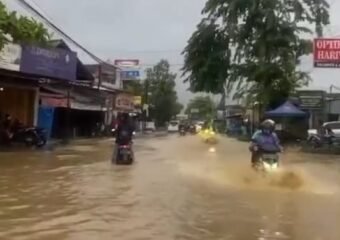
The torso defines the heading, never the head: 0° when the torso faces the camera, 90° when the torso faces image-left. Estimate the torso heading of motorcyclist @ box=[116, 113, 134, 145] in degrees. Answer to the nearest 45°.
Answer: approximately 180°

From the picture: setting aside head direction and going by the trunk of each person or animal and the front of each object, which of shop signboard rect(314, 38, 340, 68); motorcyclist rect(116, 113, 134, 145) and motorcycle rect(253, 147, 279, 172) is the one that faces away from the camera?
the motorcyclist

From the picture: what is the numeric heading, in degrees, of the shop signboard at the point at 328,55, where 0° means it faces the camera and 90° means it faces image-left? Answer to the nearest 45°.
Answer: approximately 0°

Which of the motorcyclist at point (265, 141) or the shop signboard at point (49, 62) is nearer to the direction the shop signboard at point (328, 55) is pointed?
the motorcyclist

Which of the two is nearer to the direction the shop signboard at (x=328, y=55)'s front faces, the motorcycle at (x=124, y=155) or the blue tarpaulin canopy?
the motorcycle

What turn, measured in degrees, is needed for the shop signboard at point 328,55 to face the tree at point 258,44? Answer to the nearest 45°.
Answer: approximately 135° to its right

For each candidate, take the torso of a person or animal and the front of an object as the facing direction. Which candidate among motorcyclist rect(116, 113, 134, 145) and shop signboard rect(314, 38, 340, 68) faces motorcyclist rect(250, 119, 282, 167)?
the shop signboard

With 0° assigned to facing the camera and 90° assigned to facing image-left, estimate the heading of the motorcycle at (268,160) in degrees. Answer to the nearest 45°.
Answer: approximately 0°

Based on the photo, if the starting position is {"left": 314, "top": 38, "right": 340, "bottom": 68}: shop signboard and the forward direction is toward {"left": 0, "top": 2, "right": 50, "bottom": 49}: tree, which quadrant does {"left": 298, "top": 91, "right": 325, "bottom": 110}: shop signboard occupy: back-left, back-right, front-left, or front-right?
back-right

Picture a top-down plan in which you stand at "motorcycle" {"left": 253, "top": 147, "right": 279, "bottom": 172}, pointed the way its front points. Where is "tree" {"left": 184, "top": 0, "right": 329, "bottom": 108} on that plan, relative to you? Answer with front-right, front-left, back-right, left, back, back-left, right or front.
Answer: back

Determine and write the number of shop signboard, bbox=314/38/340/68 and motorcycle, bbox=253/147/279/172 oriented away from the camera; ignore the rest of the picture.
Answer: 0

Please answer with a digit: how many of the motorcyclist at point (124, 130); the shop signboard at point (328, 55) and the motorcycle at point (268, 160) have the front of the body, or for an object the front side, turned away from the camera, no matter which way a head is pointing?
1
